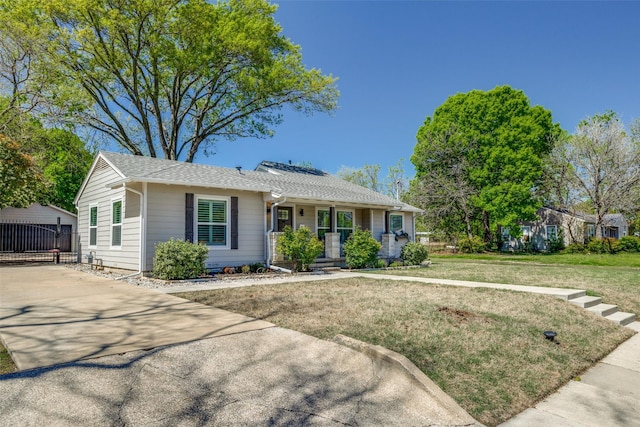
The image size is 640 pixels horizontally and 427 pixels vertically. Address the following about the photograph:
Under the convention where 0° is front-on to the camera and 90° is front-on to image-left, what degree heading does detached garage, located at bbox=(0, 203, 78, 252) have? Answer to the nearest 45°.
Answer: approximately 0°

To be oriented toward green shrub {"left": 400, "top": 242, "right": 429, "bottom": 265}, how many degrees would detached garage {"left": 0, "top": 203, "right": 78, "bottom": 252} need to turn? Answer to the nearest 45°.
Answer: approximately 45° to its left

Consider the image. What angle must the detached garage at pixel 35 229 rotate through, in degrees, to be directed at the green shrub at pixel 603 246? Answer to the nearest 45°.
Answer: approximately 45° to its left

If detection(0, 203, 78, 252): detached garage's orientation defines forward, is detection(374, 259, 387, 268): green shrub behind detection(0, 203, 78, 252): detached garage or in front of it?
in front

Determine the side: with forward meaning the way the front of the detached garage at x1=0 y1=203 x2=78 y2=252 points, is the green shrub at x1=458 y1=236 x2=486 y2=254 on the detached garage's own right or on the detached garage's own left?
on the detached garage's own left

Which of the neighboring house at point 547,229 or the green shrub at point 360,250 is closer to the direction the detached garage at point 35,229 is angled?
the green shrub

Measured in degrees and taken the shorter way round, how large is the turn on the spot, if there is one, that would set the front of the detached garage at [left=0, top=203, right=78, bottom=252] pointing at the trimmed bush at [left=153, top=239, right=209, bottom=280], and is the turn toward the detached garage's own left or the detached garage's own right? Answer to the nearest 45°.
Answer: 0° — it already faces it
